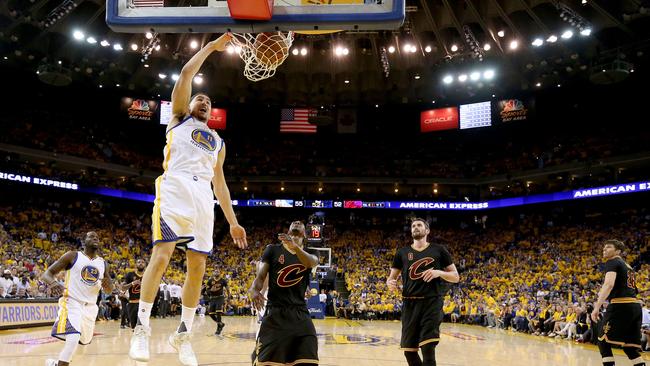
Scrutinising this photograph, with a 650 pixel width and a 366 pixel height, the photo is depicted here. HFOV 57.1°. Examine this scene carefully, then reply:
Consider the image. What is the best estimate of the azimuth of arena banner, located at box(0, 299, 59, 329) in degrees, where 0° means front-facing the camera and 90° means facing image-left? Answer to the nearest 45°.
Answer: approximately 315°

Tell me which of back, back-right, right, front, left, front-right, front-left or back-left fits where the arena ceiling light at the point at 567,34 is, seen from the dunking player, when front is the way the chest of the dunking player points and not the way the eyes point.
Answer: left

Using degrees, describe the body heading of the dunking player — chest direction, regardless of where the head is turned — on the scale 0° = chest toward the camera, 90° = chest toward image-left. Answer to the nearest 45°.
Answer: approximately 315°

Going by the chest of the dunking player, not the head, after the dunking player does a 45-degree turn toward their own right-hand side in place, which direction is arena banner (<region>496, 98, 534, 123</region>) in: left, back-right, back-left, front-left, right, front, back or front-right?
back-left

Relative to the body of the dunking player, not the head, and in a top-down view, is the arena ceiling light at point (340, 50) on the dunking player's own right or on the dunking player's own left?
on the dunking player's own left

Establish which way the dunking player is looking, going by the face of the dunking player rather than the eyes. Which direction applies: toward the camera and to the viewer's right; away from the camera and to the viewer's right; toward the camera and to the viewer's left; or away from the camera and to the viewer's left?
toward the camera and to the viewer's right
